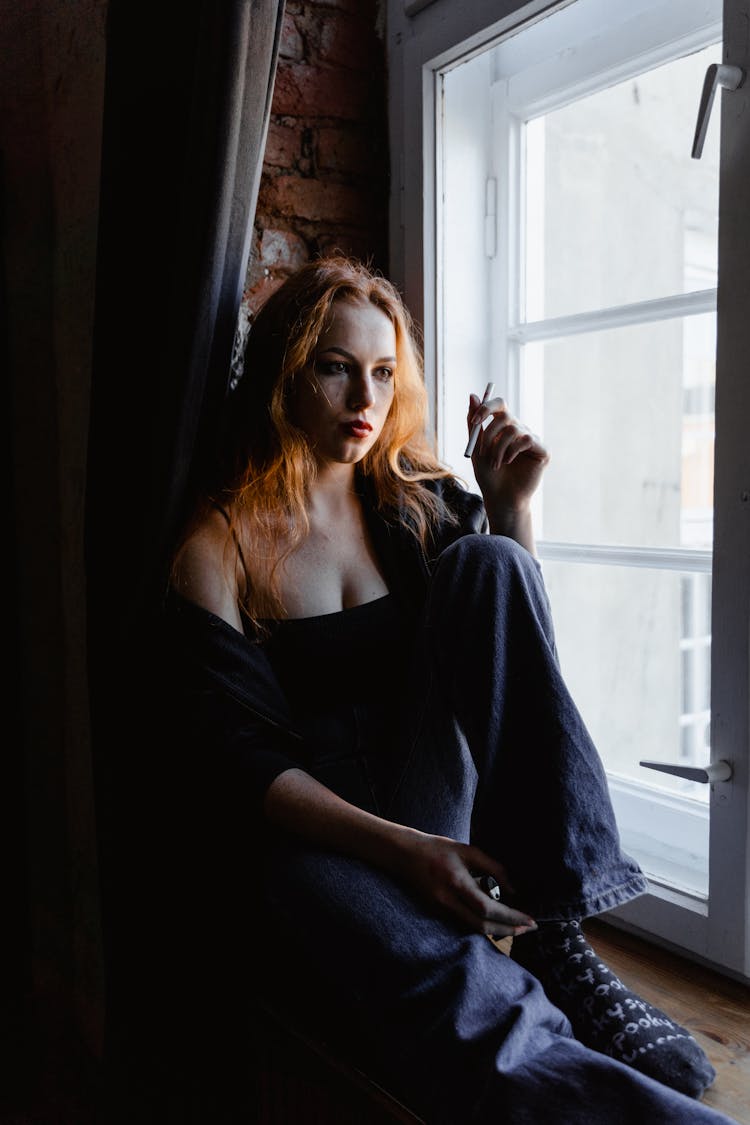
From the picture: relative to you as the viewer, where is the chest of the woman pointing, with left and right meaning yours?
facing the viewer and to the right of the viewer

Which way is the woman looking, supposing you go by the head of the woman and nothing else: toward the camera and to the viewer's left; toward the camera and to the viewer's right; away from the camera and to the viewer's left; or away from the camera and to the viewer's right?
toward the camera and to the viewer's right
